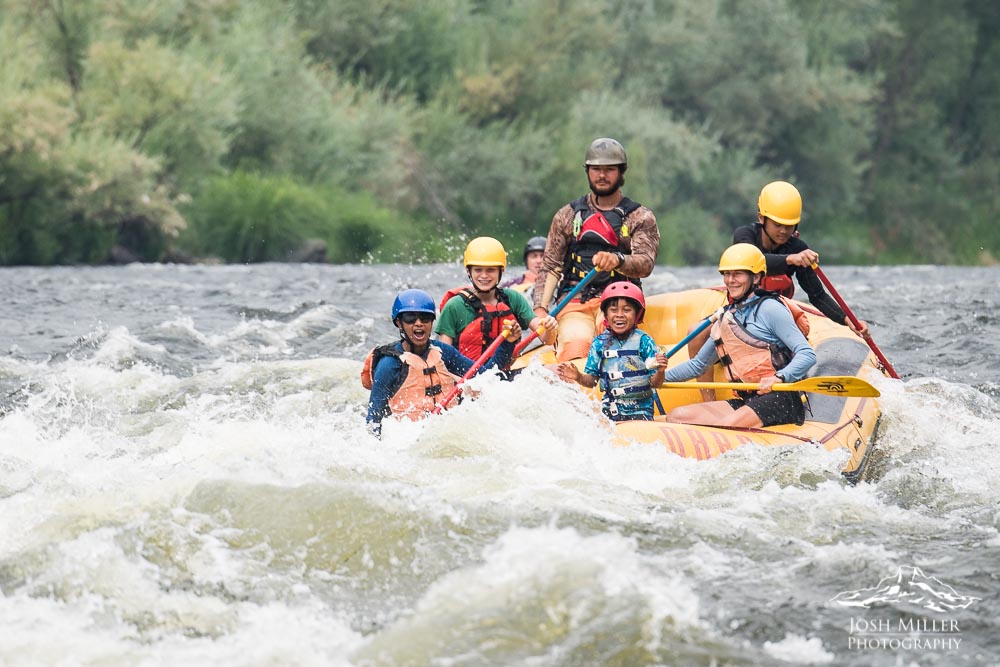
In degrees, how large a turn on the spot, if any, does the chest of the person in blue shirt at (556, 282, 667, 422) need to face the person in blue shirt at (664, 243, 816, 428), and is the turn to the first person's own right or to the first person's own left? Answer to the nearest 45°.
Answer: approximately 90° to the first person's own left

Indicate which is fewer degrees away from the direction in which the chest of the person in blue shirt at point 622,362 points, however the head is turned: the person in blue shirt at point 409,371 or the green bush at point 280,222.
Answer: the person in blue shirt

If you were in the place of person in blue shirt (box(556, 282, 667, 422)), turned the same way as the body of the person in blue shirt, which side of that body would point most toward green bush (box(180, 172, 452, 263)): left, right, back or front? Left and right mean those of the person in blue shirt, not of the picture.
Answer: back

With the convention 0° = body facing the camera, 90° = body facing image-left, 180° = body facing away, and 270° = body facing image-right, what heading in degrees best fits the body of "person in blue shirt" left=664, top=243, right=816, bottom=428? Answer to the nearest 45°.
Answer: approximately 45°

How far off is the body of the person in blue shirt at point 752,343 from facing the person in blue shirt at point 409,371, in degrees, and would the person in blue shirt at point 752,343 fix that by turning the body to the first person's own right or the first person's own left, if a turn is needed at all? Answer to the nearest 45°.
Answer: approximately 45° to the first person's own right

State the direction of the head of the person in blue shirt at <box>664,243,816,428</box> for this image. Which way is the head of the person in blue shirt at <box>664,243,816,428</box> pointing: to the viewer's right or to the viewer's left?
to the viewer's left

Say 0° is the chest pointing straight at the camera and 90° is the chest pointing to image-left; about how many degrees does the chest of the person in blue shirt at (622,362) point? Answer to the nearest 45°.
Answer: approximately 0°

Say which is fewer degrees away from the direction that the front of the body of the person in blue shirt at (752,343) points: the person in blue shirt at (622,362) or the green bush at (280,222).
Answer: the person in blue shirt
